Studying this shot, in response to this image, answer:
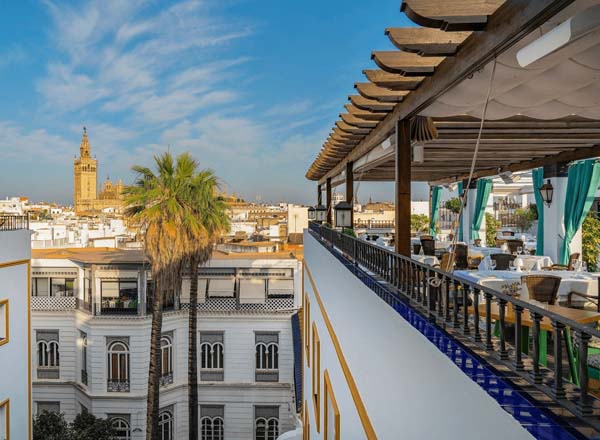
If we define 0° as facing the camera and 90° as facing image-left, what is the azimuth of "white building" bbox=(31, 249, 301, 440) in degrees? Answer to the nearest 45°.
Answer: approximately 0°
